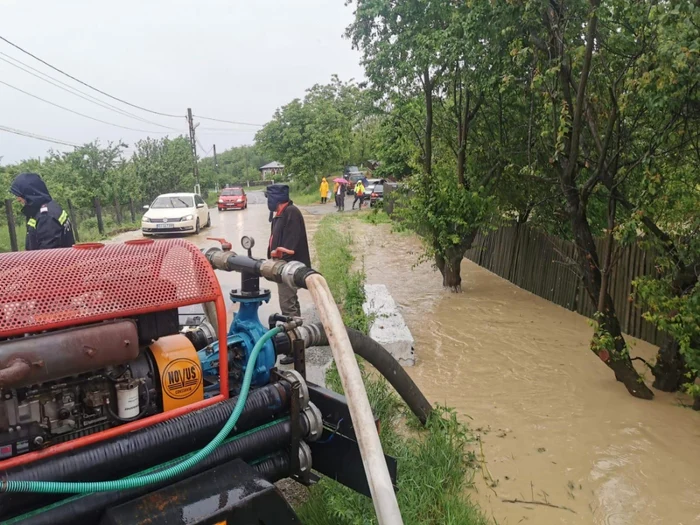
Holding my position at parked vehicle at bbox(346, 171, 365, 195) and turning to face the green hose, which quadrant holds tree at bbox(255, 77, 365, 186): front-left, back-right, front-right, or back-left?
back-right

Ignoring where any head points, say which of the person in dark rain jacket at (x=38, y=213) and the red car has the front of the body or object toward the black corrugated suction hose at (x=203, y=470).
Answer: the red car

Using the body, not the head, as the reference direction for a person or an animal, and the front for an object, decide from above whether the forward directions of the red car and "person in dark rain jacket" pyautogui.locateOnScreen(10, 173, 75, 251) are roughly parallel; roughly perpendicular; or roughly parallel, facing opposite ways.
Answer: roughly perpendicular

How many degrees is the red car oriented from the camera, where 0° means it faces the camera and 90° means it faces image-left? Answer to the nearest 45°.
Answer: approximately 0°

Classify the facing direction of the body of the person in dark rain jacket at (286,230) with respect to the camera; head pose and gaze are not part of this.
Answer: to the viewer's left

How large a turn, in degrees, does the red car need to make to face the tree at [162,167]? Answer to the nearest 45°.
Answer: approximately 135° to its right

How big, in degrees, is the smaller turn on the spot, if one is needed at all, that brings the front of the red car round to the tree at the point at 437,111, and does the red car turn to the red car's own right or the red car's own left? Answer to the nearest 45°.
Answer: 0° — it already faces it

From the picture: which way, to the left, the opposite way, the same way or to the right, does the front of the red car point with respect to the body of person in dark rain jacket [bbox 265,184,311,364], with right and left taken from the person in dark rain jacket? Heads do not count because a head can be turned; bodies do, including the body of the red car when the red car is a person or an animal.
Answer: to the left
